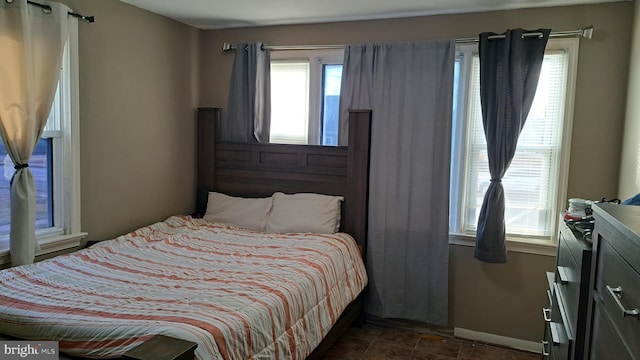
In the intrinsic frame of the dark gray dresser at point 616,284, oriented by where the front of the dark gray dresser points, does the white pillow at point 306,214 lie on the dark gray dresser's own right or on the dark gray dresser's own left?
on the dark gray dresser's own right

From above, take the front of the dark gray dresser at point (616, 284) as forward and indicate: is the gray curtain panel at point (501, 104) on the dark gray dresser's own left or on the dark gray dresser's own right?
on the dark gray dresser's own right

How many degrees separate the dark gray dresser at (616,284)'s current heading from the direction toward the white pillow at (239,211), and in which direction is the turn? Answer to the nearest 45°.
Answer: approximately 90° to its right

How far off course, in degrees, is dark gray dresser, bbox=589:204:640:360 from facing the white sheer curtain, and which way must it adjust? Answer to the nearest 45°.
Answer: approximately 45° to its right

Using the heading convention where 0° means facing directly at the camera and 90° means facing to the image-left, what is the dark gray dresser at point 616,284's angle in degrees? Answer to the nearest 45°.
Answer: approximately 45°

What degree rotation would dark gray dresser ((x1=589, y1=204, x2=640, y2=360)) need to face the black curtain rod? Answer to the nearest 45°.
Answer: approximately 45° to its right

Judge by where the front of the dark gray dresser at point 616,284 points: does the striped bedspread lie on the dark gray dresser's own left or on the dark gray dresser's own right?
on the dark gray dresser's own right

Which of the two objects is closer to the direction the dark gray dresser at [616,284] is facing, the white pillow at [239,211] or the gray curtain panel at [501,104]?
the white pillow

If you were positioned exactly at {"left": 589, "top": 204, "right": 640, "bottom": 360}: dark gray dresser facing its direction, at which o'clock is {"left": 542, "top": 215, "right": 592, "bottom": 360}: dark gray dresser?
{"left": 542, "top": 215, "right": 592, "bottom": 360}: dark gray dresser is roughly at 4 o'clock from {"left": 589, "top": 204, "right": 640, "bottom": 360}: dark gray dresser.

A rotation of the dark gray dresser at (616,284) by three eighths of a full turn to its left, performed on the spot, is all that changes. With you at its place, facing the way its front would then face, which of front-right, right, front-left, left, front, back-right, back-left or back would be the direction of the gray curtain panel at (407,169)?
back-left
